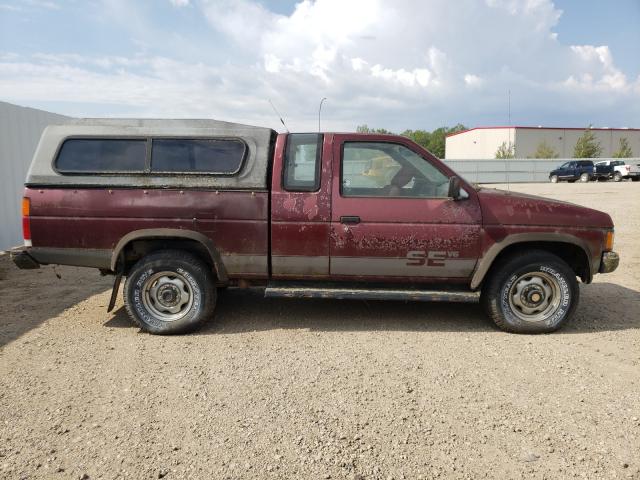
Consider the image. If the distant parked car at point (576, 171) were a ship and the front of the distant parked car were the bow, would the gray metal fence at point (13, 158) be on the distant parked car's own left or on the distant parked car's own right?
on the distant parked car's own left

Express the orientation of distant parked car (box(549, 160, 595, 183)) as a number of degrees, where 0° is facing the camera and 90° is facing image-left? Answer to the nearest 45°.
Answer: approximately 90°

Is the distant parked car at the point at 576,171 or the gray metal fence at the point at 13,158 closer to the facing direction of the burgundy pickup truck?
the distant parked car

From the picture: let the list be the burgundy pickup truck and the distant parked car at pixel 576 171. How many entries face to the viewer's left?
1

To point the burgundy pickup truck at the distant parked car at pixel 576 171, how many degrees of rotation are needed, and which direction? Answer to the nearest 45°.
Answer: approximately 45° to its left

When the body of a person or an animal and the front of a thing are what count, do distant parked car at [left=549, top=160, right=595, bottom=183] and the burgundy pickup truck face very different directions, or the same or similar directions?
very different directions

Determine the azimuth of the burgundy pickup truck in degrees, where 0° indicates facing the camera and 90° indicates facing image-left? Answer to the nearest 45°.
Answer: approximately 270°

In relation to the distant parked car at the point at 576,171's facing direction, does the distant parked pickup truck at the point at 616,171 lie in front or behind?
behind

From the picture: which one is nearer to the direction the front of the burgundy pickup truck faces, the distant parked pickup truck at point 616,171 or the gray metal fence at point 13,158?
the distant parked pickup truck

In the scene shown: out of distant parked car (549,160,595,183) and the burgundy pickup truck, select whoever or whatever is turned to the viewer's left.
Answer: the distant parked car

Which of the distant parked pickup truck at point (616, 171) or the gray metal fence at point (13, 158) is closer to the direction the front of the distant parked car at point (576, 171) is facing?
the gray metal fence

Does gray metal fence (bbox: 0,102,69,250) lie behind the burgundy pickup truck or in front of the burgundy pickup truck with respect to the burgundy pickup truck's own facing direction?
behind

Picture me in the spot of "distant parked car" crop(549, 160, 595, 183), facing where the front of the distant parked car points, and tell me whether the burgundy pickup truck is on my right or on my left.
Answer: on my left
